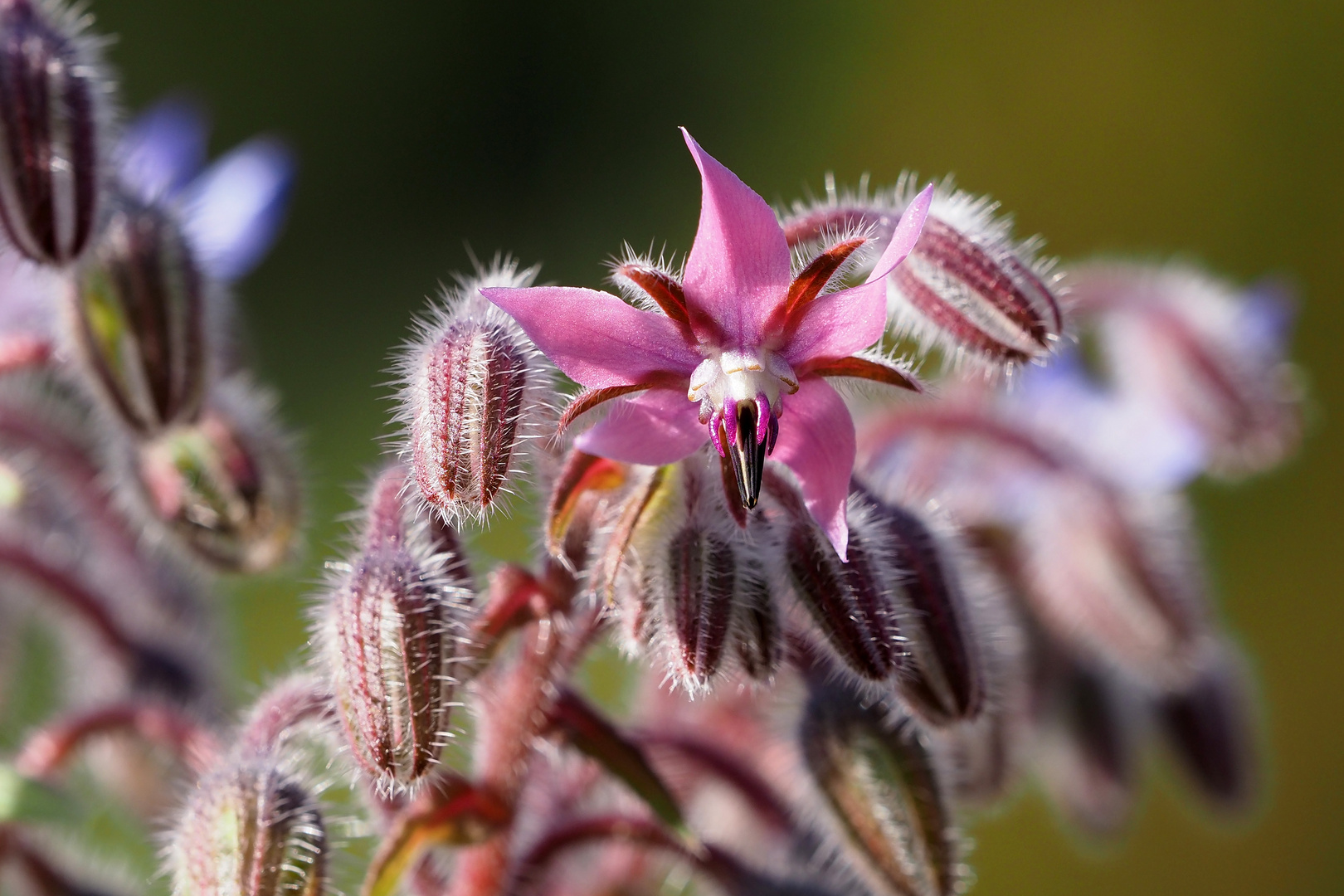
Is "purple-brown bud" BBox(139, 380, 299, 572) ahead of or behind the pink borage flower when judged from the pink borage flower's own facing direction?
behind

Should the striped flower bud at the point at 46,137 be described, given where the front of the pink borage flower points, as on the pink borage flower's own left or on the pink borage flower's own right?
on the pink borage flower's own right

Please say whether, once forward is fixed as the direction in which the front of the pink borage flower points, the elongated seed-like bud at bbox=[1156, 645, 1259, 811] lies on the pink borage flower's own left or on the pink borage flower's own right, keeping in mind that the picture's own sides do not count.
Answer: on the pink borage flower's own left

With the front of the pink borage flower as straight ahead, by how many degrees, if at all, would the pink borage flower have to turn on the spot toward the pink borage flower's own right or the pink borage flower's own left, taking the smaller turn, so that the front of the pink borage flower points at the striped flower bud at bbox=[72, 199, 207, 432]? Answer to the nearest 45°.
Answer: approximately 135° to the pink borage flower's own right

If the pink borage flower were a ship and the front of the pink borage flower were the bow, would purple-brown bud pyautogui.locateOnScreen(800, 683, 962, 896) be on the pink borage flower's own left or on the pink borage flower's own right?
on the pink borage flower's own left

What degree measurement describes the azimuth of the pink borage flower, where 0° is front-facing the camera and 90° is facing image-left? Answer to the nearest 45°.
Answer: approximately 0°
